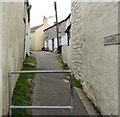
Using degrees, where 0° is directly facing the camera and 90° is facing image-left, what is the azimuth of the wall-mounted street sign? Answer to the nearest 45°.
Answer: approximately 45°
